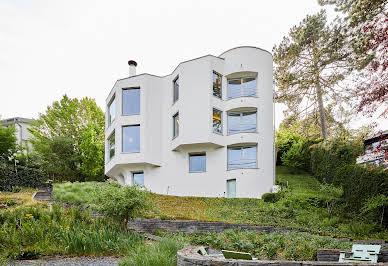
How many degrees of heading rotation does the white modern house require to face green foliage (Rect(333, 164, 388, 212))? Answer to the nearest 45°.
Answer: approximately 45° to its left

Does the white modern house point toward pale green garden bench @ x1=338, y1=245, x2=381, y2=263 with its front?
yes

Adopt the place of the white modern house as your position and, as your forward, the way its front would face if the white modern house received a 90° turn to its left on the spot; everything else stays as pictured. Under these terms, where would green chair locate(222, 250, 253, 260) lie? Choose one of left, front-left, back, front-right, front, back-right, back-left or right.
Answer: right

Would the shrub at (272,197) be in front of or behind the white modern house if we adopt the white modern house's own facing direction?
in front

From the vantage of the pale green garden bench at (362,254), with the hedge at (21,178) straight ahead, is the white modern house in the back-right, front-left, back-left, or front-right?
front-right

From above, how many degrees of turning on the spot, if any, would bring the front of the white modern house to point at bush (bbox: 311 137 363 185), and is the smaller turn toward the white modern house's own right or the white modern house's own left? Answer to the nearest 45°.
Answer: approximately 90° to the white modern house's own left

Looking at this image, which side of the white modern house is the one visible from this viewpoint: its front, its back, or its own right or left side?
front

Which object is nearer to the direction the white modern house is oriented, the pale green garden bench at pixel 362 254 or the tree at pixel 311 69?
the pale green garden bench

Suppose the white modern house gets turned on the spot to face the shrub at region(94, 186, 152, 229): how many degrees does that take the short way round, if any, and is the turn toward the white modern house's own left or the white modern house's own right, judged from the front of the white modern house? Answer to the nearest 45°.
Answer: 0° — it already faces it

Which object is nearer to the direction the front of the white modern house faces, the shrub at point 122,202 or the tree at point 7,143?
the shrub

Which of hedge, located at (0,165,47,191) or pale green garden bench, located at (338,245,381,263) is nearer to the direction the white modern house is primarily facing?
the pale green garden bench
